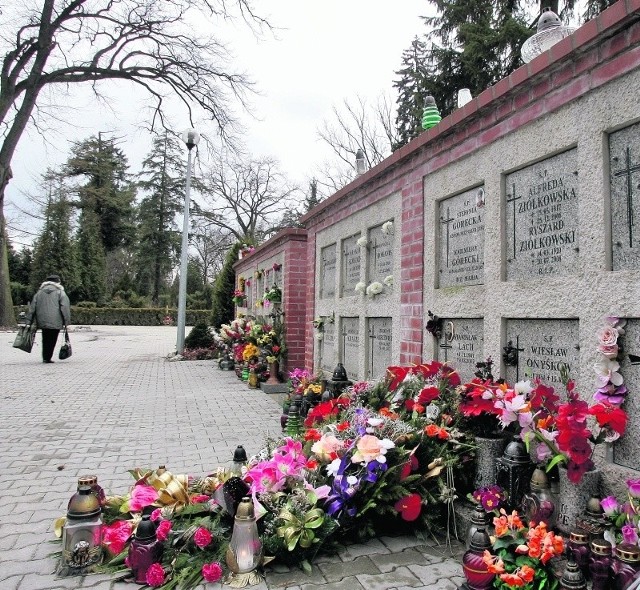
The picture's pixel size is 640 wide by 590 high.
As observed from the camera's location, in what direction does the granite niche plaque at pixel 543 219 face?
facing the viewer and to the left of the viewer

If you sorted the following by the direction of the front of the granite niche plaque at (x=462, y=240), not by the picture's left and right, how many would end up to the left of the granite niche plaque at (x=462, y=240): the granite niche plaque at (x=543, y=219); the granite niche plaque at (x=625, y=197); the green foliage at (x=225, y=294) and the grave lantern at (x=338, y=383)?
2

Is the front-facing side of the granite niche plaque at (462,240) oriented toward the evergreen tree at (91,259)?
no

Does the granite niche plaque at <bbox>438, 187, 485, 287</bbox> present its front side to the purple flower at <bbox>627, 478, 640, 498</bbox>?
no

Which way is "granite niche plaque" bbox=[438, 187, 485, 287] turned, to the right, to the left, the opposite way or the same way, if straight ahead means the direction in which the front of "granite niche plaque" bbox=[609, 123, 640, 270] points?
the same way

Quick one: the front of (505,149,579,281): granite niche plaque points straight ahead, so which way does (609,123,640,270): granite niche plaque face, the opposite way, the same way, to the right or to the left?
the same way

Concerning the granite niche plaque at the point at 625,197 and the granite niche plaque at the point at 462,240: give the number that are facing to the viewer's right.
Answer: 0

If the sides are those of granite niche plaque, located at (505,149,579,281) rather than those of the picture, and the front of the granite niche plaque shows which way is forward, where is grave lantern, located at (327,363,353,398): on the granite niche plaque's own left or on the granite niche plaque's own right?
on the granite niche plaque's own right

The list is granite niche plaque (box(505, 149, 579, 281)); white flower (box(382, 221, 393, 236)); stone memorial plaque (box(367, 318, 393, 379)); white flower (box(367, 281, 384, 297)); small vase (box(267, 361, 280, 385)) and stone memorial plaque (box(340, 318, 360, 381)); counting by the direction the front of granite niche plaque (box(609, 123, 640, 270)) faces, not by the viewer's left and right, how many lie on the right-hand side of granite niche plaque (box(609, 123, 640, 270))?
6

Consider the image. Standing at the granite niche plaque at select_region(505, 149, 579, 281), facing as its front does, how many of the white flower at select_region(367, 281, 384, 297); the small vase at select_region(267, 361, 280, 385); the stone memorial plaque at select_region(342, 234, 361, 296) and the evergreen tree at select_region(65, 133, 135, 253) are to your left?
0

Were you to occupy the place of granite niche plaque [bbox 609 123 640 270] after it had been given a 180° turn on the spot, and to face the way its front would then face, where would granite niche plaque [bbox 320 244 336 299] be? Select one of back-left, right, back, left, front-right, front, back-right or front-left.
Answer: left

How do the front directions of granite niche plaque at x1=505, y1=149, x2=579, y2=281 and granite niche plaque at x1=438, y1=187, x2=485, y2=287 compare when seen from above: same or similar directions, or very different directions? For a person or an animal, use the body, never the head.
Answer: same or similar directions

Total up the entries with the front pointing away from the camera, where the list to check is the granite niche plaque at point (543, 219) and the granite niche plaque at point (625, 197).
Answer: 0

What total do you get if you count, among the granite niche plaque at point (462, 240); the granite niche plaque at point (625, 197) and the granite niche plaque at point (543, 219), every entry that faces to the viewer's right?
0

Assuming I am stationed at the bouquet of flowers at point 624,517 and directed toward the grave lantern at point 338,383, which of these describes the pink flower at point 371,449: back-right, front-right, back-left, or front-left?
front-left

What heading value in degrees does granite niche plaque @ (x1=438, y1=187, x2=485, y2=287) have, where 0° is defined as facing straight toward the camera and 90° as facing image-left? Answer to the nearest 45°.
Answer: approximately 45°
